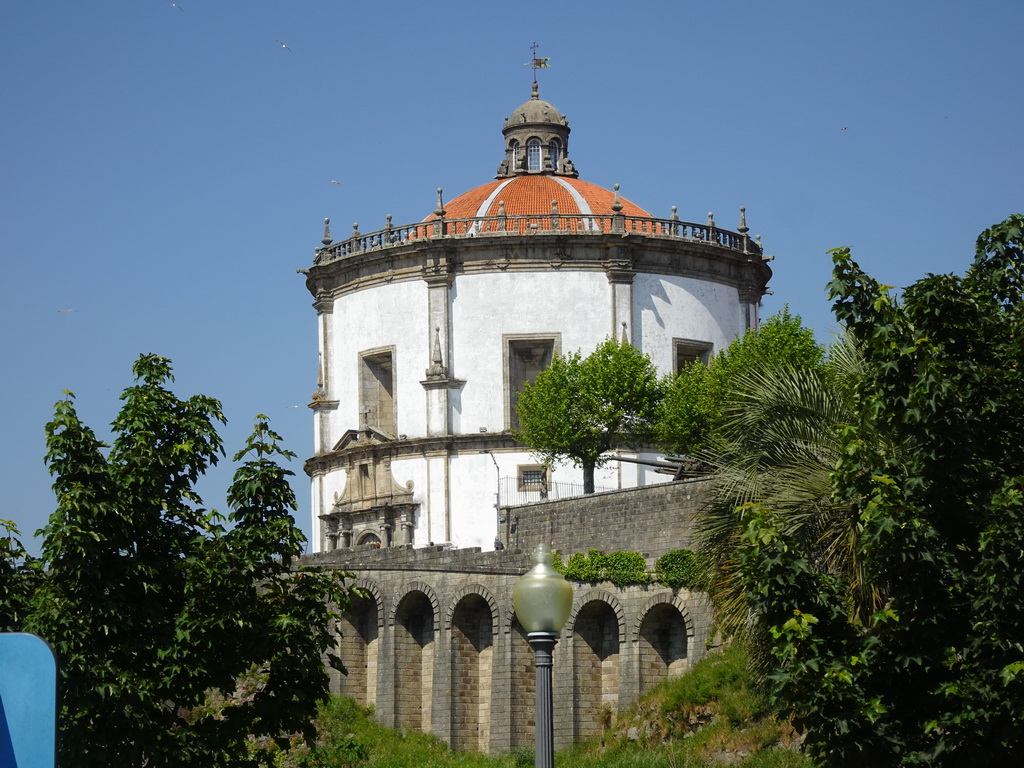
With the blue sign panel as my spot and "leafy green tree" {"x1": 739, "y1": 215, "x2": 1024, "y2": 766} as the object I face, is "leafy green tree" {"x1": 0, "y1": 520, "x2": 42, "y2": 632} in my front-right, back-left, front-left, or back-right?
front-left

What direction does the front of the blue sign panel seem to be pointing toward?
toward the camera

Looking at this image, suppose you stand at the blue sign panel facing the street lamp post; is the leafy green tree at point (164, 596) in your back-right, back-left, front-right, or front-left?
front-left

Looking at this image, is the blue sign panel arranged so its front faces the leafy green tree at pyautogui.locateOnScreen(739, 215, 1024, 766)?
no

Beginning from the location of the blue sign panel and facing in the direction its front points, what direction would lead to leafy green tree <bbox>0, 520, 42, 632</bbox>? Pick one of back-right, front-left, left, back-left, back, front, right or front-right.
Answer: back

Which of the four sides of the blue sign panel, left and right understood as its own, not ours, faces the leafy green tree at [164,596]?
back

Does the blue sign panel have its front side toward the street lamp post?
no
